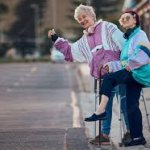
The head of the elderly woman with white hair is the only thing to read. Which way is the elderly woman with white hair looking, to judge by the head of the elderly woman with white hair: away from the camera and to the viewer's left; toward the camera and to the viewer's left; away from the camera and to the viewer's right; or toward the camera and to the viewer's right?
toward the camera and to the viewer's left

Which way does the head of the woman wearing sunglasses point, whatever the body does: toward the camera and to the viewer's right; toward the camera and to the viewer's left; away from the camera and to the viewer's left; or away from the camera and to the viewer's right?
toward the camera and to the viewer's left

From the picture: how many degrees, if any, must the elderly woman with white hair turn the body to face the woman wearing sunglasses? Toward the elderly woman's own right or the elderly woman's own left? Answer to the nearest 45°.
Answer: approximately 90° to the elderly woman's own left
